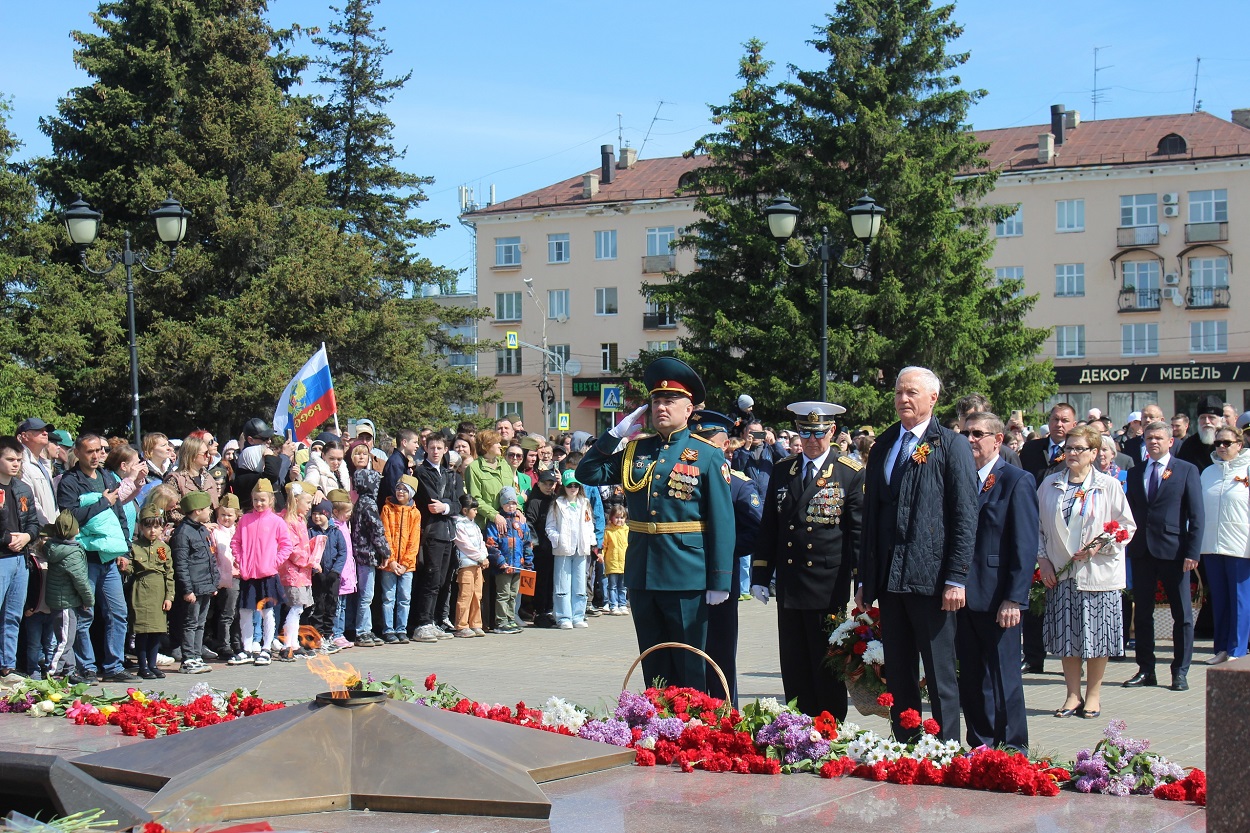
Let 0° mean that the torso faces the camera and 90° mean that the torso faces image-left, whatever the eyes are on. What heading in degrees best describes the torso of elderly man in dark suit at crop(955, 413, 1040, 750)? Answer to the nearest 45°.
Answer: approximately 45°

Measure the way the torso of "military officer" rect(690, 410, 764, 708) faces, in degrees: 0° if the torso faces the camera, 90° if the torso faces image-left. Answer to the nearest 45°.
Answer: approximately 45°

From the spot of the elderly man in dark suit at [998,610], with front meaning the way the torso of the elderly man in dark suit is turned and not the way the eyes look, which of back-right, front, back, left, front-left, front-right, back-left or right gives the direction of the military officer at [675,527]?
front-right

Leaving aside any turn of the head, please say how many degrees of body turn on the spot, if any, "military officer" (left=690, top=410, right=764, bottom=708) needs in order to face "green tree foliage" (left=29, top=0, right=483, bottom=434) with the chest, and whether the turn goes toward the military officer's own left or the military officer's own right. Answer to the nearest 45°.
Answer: approximately 90° to the military officer's own right

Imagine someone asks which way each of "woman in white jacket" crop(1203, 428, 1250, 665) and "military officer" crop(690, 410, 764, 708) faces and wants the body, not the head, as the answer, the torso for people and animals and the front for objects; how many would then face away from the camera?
0
